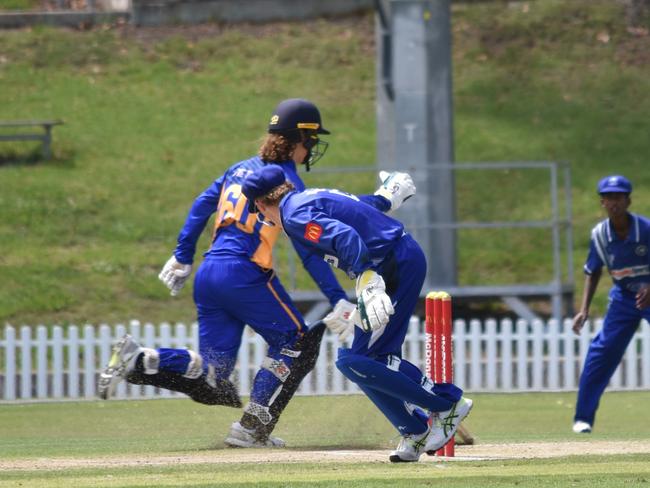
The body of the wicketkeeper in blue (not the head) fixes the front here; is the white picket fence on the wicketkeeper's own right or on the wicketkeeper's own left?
on the wicketkeeper's own right

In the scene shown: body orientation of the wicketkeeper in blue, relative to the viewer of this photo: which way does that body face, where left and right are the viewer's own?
facing to the left of the viewer

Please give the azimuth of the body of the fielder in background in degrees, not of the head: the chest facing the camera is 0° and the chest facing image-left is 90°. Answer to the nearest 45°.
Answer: approximately 0°

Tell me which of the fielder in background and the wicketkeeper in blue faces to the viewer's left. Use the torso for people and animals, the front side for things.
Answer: the wicketkeeper in blue
